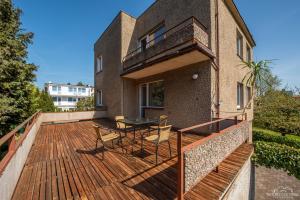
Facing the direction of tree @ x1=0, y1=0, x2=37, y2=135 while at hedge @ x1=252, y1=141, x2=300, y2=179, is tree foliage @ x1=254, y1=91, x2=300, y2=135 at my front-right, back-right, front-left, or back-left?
back-right

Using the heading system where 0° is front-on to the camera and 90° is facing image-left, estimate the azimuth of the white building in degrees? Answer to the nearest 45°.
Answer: approximately 0°

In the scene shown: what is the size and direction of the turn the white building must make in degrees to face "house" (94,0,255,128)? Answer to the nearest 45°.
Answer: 0° — it already faces it

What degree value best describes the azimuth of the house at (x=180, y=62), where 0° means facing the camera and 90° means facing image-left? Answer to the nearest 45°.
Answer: approximately 45°

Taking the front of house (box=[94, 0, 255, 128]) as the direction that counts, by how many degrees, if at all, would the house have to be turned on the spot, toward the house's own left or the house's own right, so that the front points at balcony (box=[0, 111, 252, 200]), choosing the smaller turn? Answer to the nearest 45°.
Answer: approximately 45° to the house's own left
